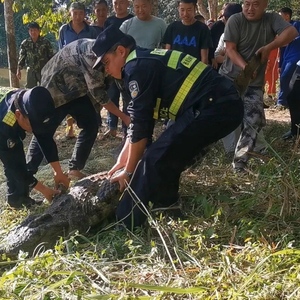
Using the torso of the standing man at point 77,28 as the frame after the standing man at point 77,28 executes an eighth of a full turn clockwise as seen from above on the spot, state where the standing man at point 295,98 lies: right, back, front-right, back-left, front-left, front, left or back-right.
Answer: left

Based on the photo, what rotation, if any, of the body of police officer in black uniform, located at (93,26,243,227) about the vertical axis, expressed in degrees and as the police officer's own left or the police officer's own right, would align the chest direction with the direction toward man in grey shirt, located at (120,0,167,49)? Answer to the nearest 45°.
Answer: approximately 90° to the police officer's own right

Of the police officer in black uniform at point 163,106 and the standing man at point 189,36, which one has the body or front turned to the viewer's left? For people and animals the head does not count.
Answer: the police officer in black uniform

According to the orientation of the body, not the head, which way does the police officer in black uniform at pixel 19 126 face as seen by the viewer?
to the viewer's right

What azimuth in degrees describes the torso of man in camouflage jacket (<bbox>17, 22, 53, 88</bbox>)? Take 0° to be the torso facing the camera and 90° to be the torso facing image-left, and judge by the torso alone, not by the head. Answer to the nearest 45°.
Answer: approximately 0°

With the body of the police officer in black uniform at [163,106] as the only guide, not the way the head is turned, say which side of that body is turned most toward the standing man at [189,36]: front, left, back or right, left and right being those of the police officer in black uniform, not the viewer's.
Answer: right

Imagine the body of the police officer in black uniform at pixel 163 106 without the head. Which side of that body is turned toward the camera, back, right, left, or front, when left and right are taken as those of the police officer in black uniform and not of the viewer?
left

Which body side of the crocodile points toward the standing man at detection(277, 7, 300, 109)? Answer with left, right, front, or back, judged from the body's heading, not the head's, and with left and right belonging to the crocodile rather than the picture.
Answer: back

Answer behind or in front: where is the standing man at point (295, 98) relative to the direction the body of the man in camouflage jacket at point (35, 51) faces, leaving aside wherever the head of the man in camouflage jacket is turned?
in front
